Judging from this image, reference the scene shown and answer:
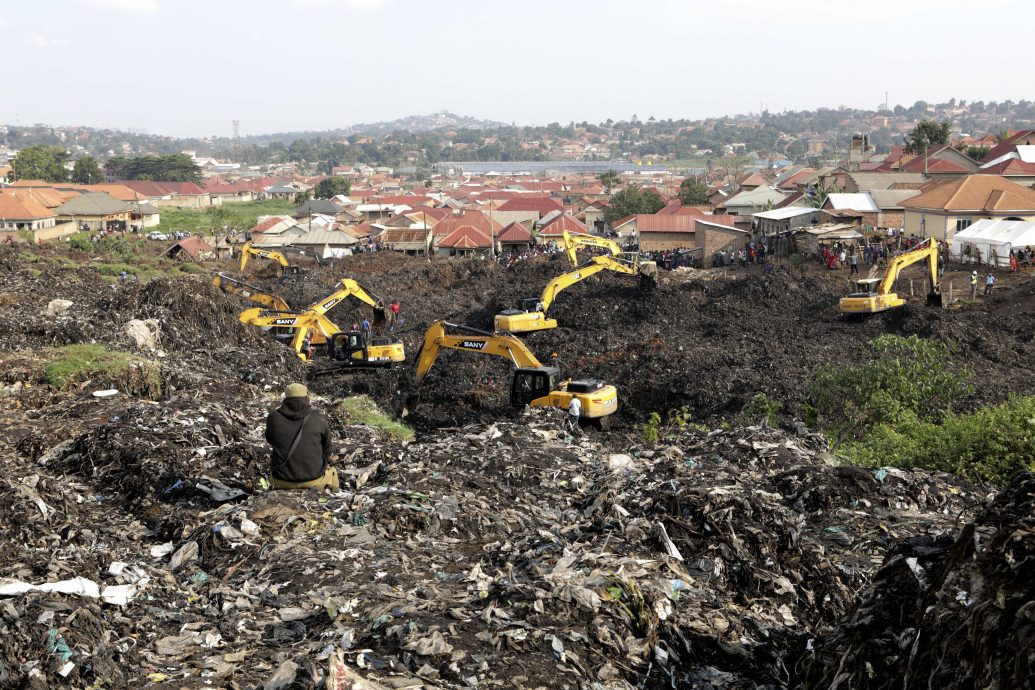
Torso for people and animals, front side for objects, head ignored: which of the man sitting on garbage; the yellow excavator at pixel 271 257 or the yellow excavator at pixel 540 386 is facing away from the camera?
the man sitting on garbage

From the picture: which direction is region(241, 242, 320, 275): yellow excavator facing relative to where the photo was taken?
to the viewer's left

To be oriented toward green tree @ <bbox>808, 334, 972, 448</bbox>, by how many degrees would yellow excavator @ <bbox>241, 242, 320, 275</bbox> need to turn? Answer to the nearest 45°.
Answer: approximately 90° to its left

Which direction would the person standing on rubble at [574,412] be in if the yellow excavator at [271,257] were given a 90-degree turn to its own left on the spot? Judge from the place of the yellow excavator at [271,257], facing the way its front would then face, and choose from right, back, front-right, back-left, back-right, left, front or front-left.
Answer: front

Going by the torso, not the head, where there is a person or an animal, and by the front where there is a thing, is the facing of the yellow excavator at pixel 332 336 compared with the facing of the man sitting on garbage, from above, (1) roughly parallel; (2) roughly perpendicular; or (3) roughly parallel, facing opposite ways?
roughly perpendicular

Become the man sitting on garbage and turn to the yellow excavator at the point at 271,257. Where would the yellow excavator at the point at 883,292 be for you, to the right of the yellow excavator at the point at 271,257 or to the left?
right

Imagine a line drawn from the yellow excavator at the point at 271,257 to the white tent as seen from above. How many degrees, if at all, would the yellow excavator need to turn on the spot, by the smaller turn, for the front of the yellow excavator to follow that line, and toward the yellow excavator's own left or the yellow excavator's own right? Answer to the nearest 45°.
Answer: approximately 135° to the yellow excavator's own left

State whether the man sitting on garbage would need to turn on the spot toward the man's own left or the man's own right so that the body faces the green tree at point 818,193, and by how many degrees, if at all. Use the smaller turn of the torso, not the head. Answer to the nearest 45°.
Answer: approximately 45° to the man's own right

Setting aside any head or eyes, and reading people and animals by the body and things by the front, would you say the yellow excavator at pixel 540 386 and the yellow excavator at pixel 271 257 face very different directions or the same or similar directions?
same or similar directions

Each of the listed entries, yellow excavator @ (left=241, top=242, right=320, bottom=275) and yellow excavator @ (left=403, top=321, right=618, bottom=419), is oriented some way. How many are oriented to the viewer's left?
2

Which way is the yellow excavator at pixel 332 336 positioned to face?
to the viewer's left

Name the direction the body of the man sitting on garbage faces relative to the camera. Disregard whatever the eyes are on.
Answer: away from the camera

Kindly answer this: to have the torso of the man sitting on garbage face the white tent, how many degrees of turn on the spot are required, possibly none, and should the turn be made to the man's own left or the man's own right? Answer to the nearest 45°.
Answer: approximately 45° to the man's own right

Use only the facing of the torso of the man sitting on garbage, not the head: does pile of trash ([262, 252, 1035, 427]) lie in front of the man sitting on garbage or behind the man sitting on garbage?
in front

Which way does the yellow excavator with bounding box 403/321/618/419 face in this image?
to the viewer's left

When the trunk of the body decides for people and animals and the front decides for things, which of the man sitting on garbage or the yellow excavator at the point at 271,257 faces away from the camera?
the man sitting on garbage

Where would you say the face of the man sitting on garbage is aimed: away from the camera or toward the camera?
away from the camera

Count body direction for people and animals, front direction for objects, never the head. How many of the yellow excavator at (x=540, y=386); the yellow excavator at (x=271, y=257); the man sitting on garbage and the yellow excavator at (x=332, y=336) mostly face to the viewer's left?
3

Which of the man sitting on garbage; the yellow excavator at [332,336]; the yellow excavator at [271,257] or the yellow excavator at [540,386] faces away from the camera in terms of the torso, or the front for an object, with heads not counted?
the man sitting on garbage
